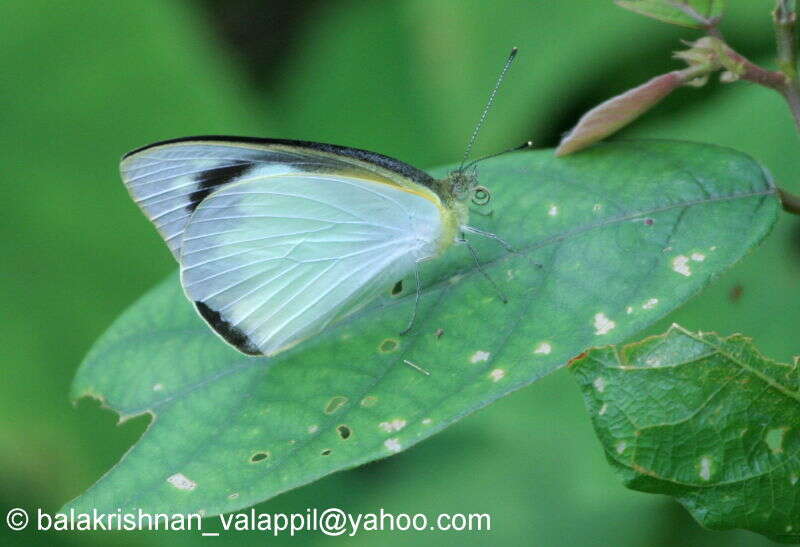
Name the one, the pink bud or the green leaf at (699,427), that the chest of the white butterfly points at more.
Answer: the pink bud

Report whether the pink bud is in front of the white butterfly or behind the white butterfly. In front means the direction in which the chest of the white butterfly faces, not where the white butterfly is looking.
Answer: in front

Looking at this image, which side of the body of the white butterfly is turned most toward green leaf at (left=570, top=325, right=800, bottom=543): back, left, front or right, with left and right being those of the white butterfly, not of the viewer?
front

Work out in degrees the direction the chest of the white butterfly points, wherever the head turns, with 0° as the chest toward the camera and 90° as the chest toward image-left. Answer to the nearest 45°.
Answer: approximately 270°

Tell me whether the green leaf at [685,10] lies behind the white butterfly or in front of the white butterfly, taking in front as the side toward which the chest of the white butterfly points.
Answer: in front
